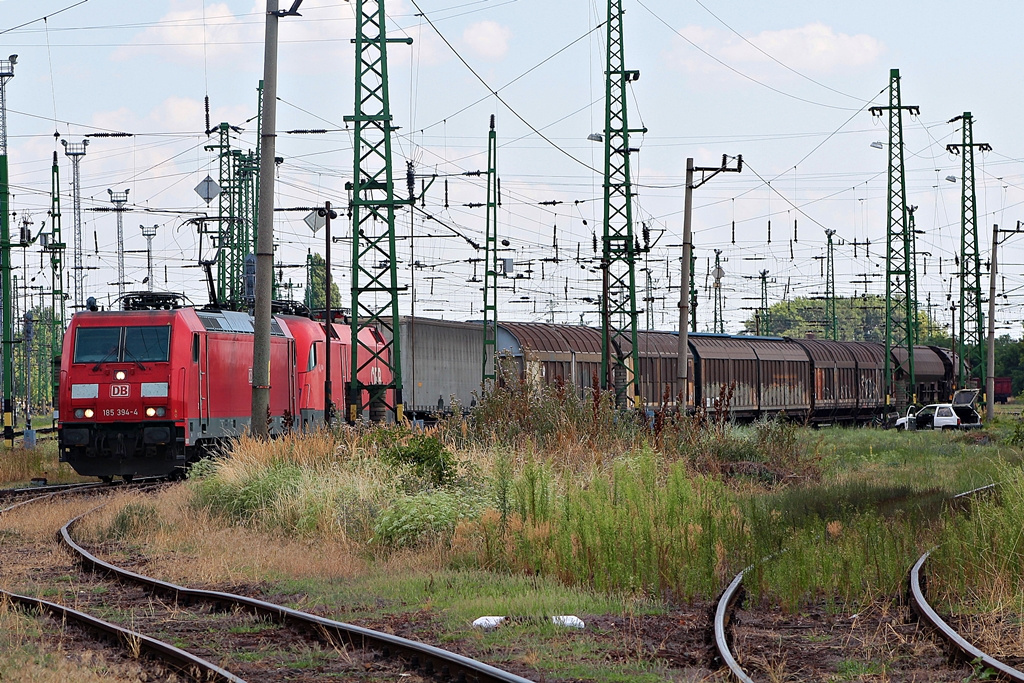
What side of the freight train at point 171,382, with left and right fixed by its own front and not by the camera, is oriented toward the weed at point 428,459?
left

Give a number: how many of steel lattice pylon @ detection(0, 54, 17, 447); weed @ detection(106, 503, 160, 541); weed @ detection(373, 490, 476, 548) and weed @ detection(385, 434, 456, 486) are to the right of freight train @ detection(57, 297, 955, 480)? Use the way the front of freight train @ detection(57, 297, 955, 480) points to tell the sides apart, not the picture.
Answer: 1

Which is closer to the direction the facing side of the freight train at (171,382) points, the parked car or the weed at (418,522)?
the weed

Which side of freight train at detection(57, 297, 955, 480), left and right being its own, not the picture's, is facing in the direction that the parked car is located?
back

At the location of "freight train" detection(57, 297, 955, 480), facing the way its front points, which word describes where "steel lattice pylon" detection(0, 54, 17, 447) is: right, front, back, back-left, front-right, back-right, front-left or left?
right

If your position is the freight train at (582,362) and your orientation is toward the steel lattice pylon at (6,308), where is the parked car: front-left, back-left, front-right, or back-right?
back-left

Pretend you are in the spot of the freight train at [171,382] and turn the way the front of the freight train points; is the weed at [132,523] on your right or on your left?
on your left

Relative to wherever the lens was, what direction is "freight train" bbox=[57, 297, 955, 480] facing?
facing the viewer and to the left of the viewer

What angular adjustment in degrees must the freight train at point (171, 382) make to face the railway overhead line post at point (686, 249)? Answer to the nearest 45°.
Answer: approximately 180°
